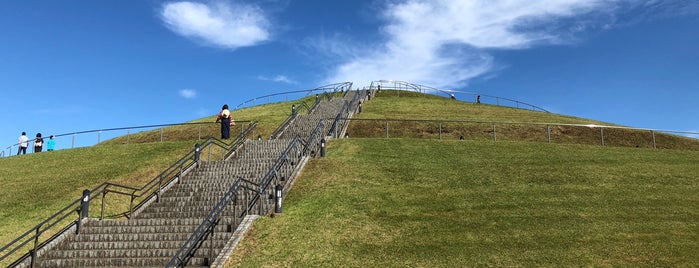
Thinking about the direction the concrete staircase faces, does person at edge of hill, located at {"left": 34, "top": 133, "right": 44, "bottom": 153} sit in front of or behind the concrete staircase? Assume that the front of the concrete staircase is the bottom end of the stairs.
behind

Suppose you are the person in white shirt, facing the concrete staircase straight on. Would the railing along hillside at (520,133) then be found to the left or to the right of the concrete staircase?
left

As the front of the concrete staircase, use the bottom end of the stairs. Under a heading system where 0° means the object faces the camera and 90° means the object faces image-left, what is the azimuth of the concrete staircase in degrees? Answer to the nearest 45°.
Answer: approximately 0°

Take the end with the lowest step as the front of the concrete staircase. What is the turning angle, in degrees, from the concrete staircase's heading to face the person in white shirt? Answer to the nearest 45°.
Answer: approximately 135° to its right
